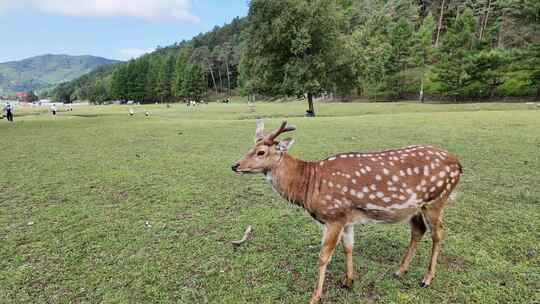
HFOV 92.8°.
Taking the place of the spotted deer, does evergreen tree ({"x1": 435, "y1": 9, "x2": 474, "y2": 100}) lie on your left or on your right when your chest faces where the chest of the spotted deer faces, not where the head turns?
on your right

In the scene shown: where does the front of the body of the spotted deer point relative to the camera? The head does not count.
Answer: to the viewer's left

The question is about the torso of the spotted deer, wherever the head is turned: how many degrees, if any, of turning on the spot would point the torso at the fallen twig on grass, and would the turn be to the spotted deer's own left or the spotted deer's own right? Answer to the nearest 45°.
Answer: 0° — it already faces it

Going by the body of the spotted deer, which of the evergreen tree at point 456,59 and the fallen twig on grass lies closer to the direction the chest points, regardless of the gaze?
the fallen twig on grass
